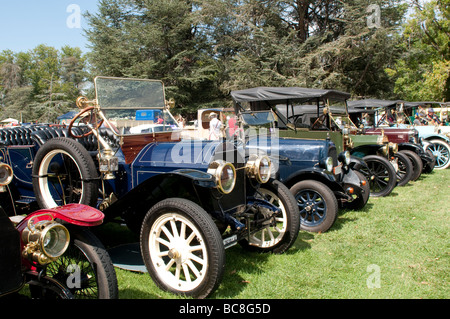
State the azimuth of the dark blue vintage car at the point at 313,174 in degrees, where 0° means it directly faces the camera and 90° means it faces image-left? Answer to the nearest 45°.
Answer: approximately 315°

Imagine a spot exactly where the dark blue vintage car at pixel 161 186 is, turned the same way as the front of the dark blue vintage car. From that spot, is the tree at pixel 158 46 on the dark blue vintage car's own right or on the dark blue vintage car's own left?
on the dark blue vintage car's own left

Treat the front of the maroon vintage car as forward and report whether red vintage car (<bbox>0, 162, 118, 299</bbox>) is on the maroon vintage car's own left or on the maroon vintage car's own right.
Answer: on the maroon vintage car's own right

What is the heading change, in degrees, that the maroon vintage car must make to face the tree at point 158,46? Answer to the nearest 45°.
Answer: approximately 180°

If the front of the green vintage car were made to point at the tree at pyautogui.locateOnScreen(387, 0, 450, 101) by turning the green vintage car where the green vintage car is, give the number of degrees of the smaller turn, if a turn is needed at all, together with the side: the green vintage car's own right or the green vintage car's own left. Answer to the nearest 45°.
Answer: approximately 135° to the green vintage car's own left
